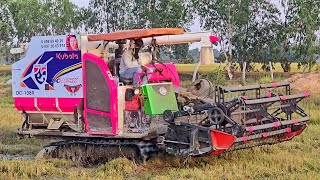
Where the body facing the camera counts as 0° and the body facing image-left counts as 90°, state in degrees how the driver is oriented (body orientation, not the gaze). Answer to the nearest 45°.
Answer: approximately 315°

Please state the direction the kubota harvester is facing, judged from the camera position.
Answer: facing the viewer and to the right of the viewer
